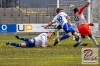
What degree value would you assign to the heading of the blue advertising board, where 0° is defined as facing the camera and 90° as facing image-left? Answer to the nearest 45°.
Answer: approximately 0°

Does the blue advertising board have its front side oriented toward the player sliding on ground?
yes
